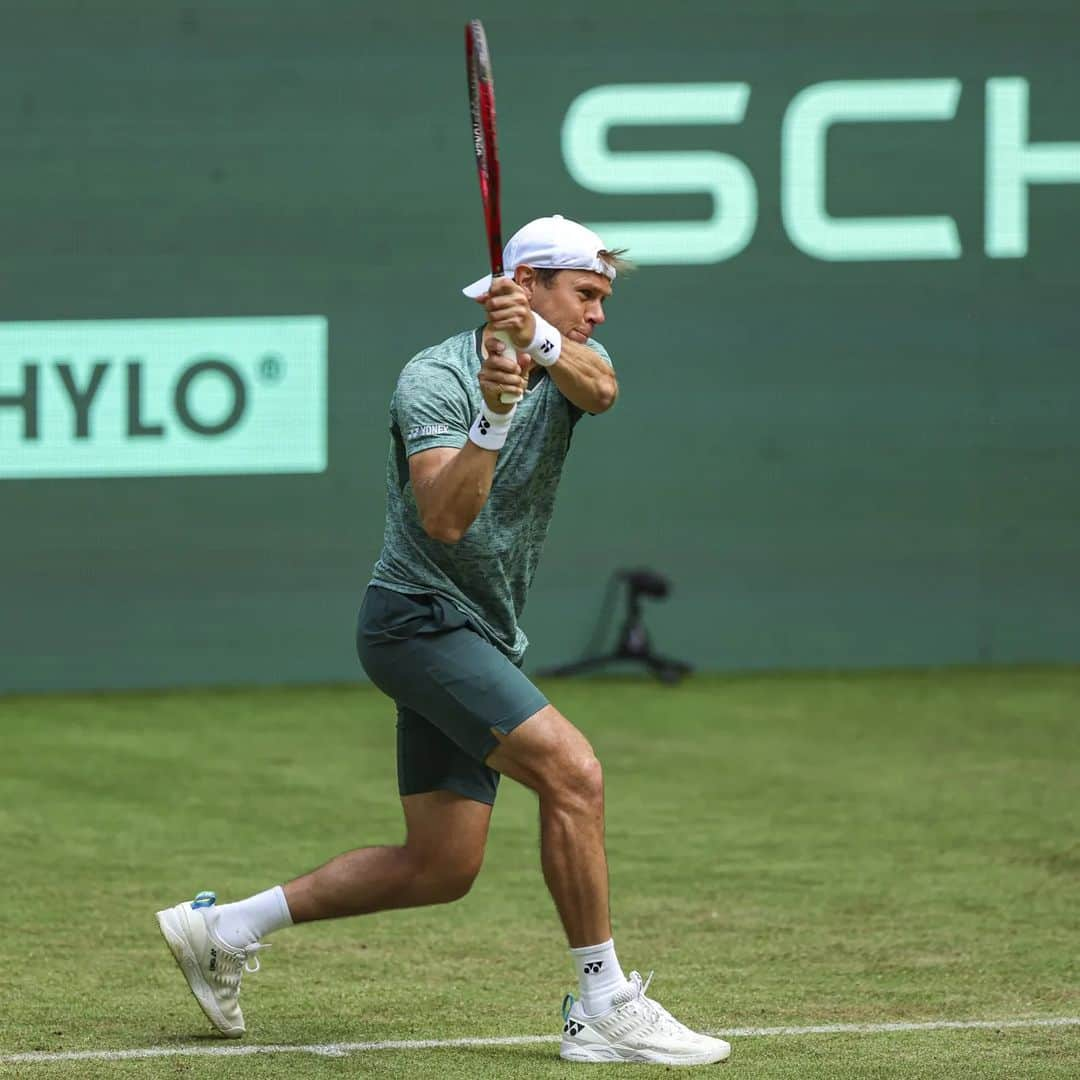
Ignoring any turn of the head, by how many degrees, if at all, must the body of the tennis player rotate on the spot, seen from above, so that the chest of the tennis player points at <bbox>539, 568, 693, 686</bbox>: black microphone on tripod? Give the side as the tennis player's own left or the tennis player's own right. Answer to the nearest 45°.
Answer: approximately 135° to the tennis player's own left

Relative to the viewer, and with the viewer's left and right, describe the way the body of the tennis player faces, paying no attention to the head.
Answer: facing the viewer and to the right of the viewer

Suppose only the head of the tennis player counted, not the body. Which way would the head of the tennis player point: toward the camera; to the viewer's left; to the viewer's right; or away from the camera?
to the viewer's right

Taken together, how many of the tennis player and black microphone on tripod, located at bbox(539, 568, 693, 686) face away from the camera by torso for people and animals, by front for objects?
0

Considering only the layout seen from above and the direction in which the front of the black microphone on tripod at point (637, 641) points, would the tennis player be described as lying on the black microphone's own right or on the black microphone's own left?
on the black microphone's own right
